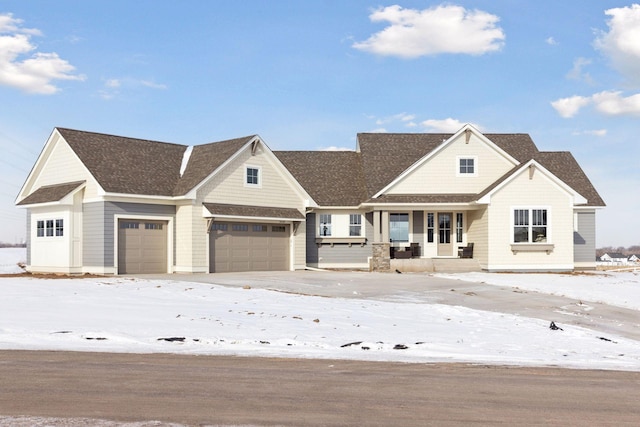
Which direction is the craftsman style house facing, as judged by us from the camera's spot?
facing the viewer
